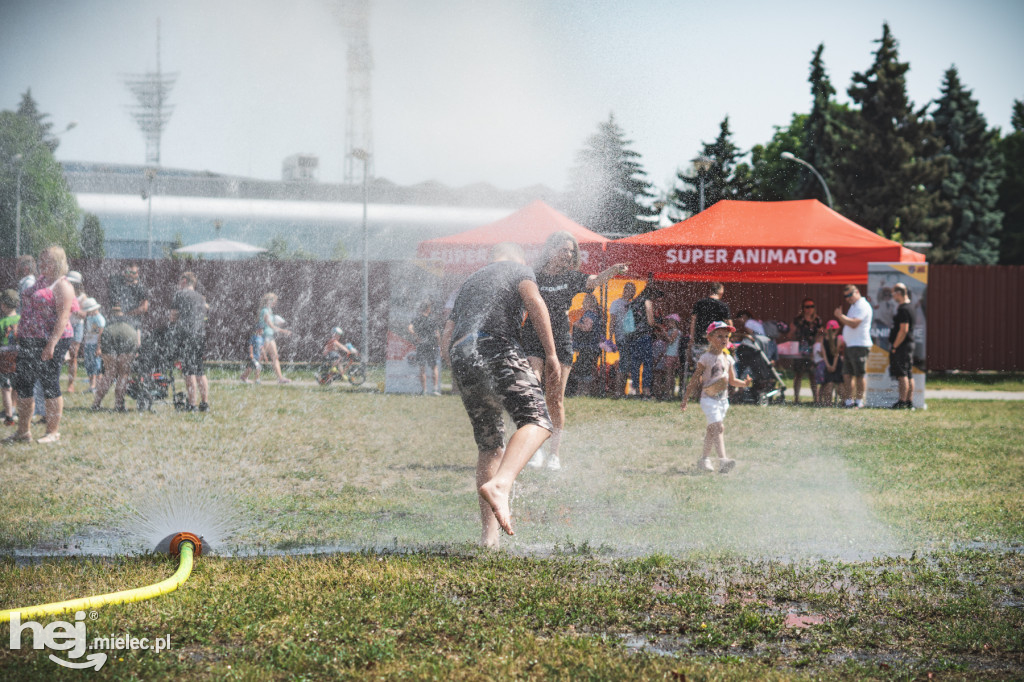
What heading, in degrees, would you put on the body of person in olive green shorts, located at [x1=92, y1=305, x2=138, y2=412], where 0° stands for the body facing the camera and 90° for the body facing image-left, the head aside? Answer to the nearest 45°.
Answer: approximately 180°

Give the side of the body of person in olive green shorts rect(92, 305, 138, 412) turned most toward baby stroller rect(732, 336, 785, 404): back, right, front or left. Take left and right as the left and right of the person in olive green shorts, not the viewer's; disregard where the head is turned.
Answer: right

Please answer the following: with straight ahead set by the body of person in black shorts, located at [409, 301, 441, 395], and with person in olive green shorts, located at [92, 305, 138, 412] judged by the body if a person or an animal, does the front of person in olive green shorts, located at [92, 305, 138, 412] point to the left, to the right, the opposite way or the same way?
the opposite way

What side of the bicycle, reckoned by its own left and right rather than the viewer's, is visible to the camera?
right

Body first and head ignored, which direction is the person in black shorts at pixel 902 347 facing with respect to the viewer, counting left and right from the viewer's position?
facing to the left of the viewer
